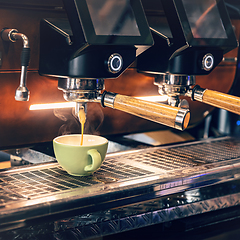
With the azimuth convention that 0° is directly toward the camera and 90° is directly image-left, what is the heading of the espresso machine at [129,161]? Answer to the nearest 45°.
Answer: approximately 315°
